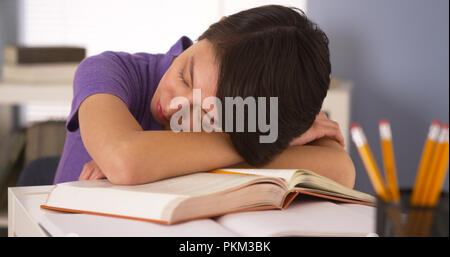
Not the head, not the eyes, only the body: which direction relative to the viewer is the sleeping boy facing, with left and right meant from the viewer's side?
facing the viewer and to the right of the viewer

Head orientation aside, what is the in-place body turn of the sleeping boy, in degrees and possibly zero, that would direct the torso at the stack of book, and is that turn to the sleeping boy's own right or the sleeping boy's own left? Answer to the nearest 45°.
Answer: approximately 180°
